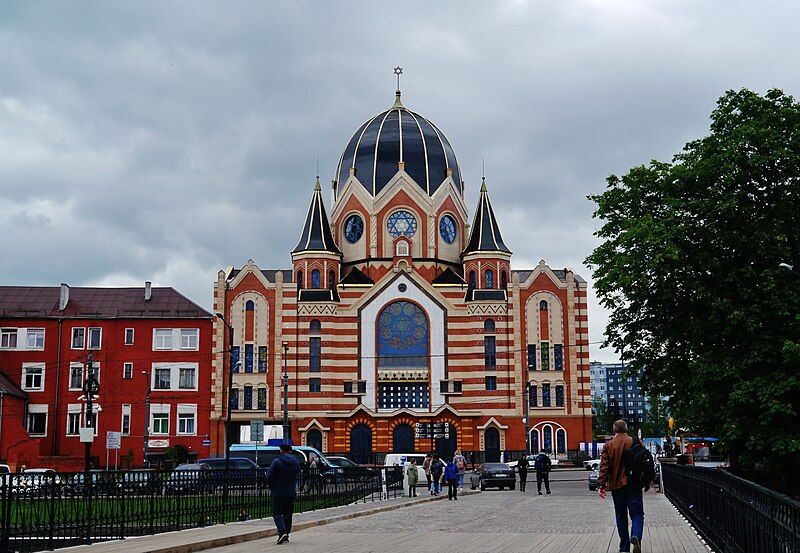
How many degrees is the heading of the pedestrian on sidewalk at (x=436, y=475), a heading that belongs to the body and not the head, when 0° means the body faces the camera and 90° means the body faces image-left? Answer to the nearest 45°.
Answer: approximately 180°

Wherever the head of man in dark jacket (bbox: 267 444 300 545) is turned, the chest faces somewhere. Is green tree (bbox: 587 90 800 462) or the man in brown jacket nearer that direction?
the green tree

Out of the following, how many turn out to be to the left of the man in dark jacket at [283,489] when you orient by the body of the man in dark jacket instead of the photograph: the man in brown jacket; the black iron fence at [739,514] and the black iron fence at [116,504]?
1

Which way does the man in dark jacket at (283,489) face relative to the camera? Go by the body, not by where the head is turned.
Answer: away from the camera

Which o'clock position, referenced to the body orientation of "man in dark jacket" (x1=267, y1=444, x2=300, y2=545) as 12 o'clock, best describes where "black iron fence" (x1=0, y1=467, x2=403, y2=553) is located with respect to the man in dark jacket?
The black iron fence is roughly at 9 o'clock from the man in dark jacket.
